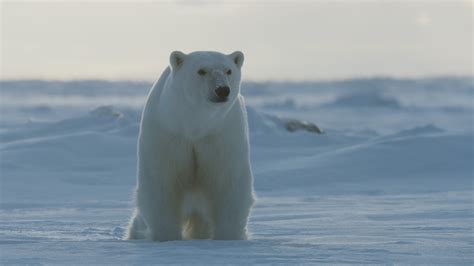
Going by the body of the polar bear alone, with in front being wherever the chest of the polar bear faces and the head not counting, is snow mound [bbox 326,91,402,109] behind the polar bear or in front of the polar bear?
behind

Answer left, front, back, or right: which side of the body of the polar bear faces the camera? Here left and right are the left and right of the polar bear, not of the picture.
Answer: front
